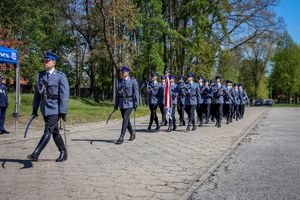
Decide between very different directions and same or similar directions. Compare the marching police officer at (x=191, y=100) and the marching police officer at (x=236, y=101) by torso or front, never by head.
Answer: same or similar directions

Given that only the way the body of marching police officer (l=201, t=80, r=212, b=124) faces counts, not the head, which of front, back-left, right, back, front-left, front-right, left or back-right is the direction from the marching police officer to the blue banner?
front

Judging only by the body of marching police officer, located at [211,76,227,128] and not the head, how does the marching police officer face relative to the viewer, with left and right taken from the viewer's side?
facing the viewer and to the left of the viewer

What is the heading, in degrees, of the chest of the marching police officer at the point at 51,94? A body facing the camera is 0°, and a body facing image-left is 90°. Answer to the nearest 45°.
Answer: approximately 45°

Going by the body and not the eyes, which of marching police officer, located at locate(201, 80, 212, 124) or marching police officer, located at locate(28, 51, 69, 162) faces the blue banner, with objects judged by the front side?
marching police officer, located at locate(201, 80, 212, 124)

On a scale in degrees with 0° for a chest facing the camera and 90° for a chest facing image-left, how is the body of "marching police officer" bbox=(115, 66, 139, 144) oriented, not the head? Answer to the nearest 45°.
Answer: approximately 45°

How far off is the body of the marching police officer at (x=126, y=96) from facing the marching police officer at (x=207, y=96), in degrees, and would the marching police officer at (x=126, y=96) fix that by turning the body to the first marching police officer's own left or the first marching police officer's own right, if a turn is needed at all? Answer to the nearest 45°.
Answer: approximately 180°

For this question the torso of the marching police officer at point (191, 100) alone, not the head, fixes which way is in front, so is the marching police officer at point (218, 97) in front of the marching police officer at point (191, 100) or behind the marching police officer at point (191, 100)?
behind

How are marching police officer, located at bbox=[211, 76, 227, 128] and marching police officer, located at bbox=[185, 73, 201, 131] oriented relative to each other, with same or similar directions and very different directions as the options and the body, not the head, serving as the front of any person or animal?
same or similar directions

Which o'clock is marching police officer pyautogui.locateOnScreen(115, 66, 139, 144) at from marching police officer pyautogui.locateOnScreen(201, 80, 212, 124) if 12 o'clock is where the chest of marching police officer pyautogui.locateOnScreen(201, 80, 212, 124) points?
marching police officer pyautogui.locateOnScreen(115, 66, 139, 144) is roughly at 11 o'clock from marching police officer pyautogui.locateOnScreen(201, 80, 212, 124).

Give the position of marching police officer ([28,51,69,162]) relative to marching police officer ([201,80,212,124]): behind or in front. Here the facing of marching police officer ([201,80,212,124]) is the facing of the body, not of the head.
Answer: in front

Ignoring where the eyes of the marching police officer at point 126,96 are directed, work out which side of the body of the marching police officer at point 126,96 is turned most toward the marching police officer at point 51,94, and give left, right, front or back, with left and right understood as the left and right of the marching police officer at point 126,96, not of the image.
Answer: front

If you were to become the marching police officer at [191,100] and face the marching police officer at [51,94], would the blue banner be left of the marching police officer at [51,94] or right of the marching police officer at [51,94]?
right

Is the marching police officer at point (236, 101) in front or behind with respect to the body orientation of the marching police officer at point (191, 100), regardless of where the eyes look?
behind

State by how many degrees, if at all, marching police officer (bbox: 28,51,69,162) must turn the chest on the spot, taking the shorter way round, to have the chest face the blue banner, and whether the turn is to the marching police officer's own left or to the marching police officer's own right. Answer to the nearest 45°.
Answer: approximately 135° to the marching police officer's own right

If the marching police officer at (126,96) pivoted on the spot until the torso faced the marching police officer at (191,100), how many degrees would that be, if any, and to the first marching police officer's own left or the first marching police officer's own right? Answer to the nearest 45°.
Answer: approximately 180°

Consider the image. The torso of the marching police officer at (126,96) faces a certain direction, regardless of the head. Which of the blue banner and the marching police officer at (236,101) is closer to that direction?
the blue banner

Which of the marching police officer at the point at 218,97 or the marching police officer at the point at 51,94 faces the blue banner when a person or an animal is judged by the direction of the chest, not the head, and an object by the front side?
the marching police officer at the point at 218,97
